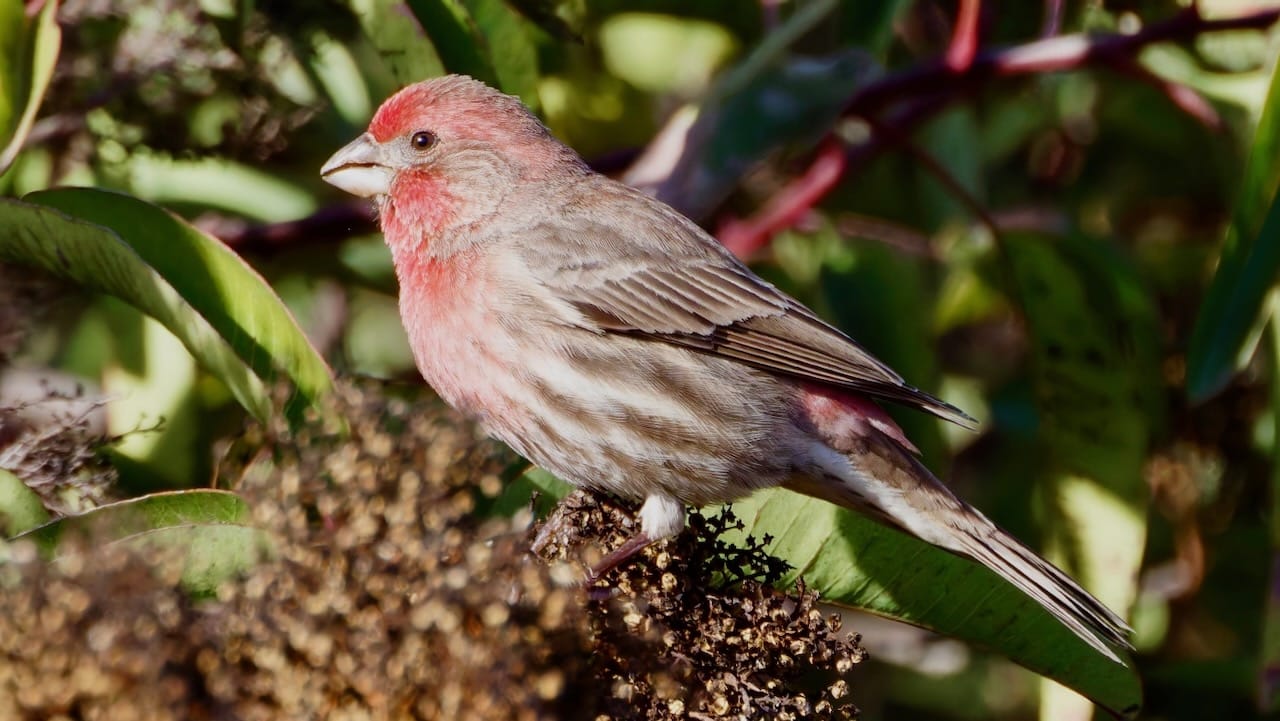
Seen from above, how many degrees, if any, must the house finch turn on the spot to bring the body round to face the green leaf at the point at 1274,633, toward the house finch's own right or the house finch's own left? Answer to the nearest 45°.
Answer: approximately 180°

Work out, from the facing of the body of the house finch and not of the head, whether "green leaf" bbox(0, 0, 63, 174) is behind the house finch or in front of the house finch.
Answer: in front

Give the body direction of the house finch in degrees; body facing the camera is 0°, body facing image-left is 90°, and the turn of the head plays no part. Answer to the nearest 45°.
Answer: approximately 90°

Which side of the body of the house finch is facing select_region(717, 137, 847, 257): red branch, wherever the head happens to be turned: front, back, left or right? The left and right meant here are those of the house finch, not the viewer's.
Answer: right

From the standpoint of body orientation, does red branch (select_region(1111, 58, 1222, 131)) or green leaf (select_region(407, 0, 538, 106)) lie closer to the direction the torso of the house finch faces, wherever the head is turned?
the green leaf

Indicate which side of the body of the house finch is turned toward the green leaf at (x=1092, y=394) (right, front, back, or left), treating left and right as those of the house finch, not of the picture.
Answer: back

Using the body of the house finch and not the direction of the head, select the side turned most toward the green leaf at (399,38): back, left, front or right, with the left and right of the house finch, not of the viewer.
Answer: right
